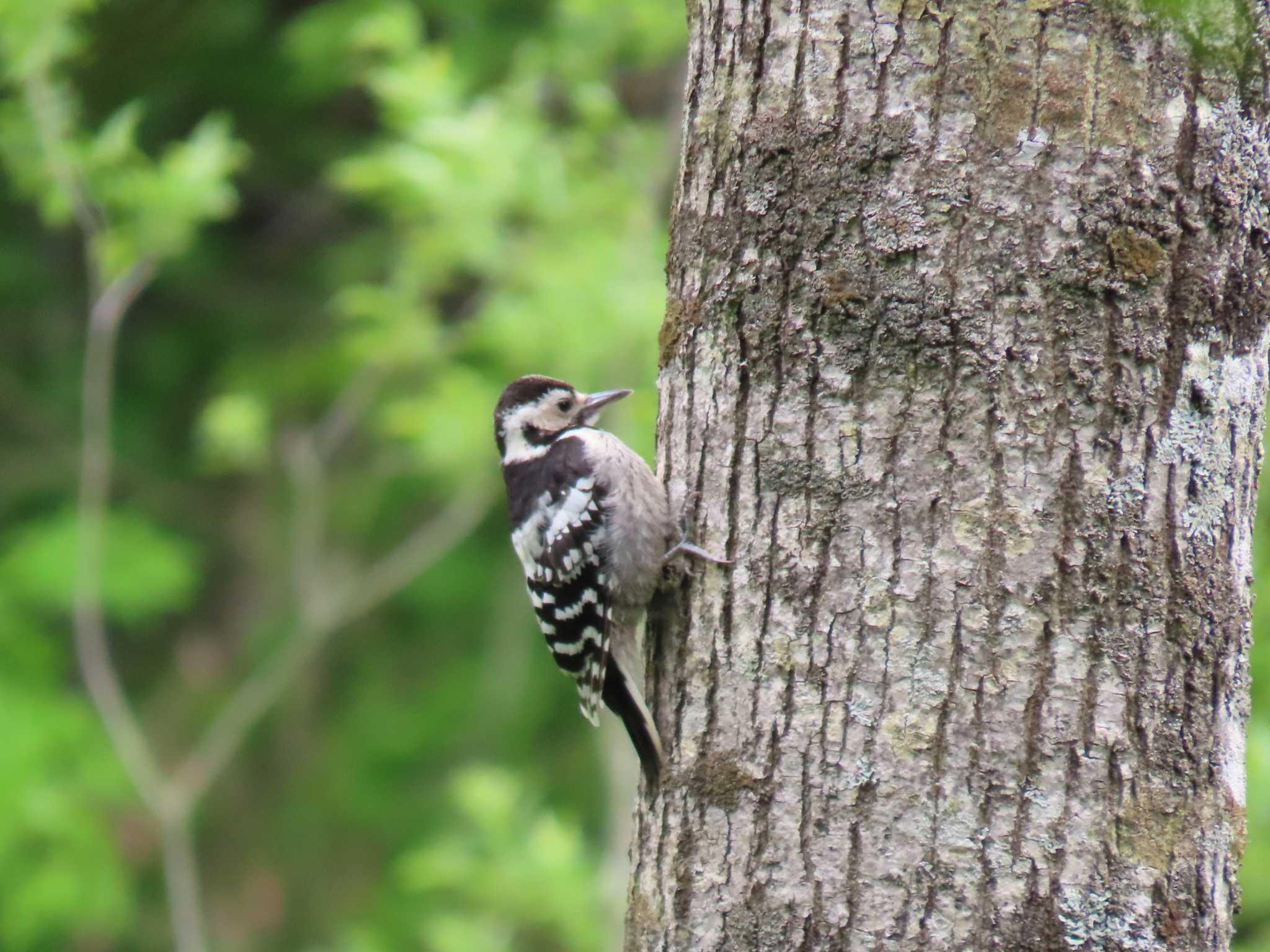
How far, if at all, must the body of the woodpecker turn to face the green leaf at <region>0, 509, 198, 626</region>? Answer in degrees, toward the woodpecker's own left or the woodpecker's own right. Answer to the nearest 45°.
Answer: approximately 135° to the woodpecker's own left

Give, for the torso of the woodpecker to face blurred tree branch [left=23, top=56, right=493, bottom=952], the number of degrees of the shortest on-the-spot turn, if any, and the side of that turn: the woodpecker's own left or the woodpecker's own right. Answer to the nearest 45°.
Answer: approximately 135° to the woodpecker's own left

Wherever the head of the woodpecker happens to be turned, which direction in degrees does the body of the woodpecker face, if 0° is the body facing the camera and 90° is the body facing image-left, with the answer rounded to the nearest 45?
approximately 270°

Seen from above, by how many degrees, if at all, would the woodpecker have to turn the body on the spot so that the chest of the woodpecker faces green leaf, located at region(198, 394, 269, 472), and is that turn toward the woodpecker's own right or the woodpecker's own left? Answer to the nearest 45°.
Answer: approximately 135° to the woodpecker's own left
